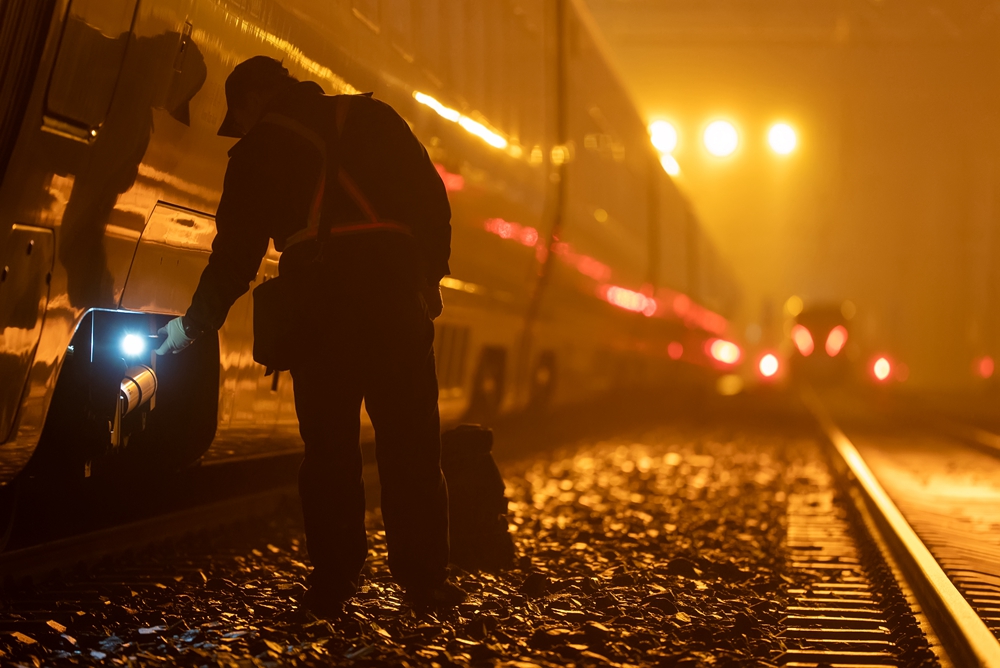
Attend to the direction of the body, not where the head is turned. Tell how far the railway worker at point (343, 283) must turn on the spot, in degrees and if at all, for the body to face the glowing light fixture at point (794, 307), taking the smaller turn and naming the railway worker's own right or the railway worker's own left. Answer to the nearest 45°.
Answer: approximately 90° to the railway worker's own right

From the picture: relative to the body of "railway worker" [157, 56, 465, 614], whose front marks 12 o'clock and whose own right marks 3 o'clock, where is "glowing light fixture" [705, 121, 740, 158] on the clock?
The glowing light fixture is roughly at 2 o'clock from the railway worker.

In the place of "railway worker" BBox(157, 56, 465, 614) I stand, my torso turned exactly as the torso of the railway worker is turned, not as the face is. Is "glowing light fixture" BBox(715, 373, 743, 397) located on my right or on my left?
on my right

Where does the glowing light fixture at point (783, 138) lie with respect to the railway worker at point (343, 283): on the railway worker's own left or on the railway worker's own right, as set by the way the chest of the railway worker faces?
on the railway worker's own right

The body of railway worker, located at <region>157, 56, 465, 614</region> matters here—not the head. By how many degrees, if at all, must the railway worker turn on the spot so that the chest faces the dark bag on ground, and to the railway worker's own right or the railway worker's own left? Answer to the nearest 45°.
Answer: approximately 90° to the railway worker's own right

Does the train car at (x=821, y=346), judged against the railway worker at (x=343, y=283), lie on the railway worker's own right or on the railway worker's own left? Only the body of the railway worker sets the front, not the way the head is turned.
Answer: on the railway worker's own right

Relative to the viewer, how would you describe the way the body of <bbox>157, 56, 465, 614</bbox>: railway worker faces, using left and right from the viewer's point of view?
facing away from the viewer and to the left of the viewer

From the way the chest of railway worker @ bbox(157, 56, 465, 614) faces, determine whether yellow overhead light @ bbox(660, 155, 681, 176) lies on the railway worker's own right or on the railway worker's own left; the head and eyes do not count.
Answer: on the railway worker's own right
